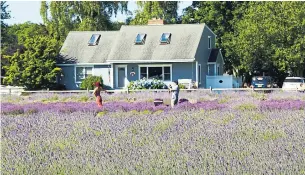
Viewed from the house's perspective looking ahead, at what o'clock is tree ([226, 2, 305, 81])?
The tree is roughly at 9 o'clock from the house.

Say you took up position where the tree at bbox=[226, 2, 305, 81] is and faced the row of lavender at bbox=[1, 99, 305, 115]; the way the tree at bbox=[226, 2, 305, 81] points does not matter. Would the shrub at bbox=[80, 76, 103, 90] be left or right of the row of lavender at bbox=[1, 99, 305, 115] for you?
right

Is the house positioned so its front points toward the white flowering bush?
yes

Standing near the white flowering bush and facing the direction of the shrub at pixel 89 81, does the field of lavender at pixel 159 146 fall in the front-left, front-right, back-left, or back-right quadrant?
back-left

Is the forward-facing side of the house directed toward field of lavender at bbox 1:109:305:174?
yes

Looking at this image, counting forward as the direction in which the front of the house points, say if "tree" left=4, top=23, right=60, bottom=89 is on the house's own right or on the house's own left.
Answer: on the house's own right

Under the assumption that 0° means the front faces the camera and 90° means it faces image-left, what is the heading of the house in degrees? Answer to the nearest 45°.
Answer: approximately 0°
